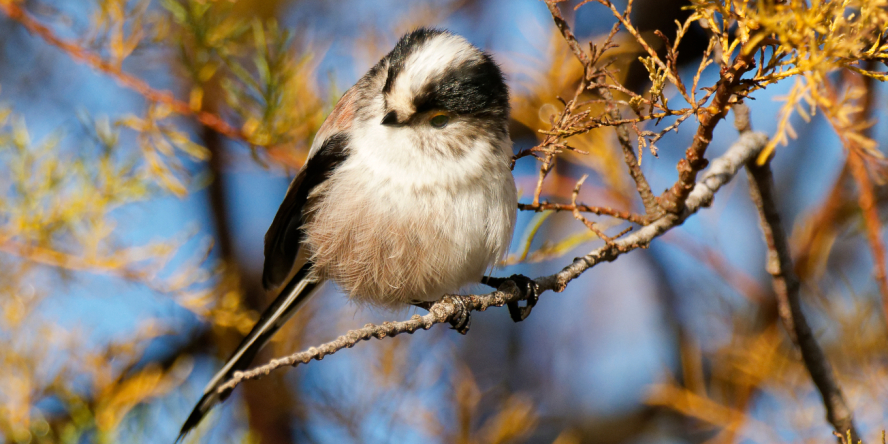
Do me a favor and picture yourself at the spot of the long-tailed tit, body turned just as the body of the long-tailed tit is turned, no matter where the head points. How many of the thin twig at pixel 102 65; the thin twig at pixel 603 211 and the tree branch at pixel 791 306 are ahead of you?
2

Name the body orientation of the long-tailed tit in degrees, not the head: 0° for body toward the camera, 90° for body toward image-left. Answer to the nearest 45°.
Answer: approximately 315°

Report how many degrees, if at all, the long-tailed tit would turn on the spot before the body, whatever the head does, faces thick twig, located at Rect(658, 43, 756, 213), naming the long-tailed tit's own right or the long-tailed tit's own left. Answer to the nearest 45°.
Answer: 0° — it already faces it

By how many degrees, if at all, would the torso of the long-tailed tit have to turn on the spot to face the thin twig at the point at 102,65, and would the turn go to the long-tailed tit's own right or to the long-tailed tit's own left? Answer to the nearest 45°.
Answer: approximately 180°

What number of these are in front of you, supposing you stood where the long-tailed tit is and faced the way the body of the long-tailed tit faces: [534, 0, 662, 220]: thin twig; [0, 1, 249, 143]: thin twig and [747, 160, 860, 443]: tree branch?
2
